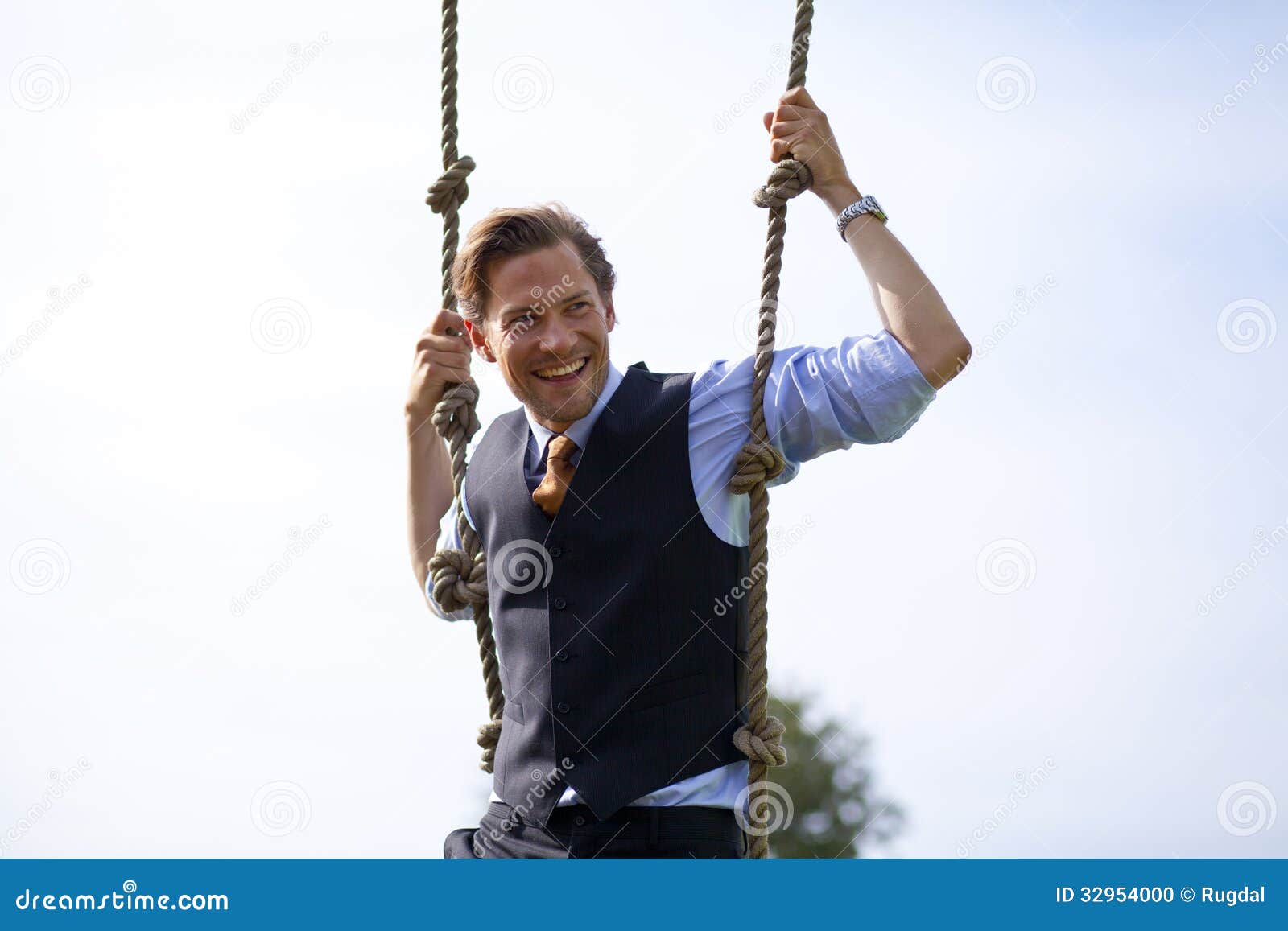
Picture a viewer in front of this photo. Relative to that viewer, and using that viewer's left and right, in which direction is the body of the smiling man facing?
facing the viewer and to the left of the viewer

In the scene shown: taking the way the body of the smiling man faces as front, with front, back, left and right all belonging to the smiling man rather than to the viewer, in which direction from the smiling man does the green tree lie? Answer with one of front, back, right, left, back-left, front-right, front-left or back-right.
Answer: back-right
